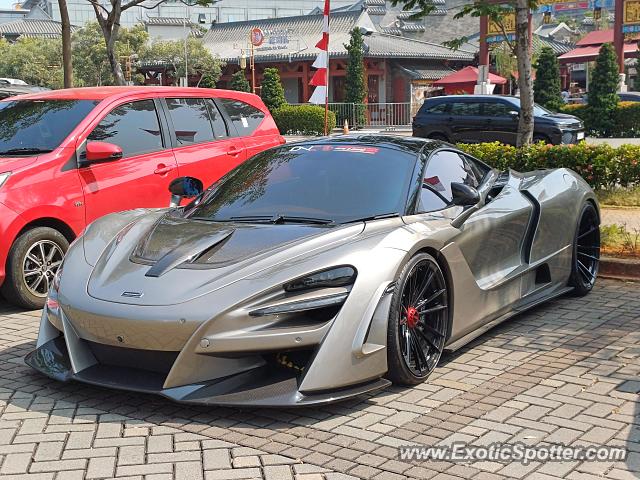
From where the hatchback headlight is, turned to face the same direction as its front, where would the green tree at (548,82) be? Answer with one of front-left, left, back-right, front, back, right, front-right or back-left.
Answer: back

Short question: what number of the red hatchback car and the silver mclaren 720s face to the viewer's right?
0

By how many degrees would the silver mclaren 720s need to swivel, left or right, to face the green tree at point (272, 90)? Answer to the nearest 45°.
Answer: approximately 135° to its right

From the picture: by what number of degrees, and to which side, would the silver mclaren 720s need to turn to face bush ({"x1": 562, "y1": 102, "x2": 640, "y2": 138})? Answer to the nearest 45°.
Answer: approximately 180°

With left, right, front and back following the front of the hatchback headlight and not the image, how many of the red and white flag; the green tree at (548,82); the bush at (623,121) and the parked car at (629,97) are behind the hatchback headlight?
4

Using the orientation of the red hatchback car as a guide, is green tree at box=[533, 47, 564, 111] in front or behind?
behind

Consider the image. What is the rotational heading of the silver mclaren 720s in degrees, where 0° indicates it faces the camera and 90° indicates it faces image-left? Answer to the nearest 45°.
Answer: approximately 45°

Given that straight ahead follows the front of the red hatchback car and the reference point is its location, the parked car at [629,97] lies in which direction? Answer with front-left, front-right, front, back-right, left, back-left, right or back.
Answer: back

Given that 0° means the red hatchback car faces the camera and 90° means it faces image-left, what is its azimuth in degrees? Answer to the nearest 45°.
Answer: approximately 45°

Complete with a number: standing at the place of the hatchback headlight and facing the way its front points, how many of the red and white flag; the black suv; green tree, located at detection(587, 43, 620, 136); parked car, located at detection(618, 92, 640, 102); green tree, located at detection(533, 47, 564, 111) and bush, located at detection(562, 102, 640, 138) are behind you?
6

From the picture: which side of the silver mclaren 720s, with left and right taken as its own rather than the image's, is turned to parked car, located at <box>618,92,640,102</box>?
back

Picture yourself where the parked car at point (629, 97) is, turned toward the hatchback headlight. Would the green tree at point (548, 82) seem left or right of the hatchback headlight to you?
right

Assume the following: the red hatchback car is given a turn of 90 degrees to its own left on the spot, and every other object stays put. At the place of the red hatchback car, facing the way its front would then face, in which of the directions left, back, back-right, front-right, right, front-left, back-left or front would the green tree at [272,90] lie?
back-left
